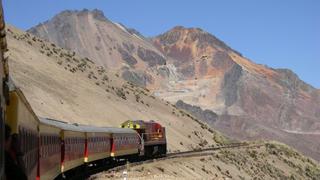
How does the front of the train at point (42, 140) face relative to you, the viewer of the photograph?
facing away from the viewer and to the right of the viewer
